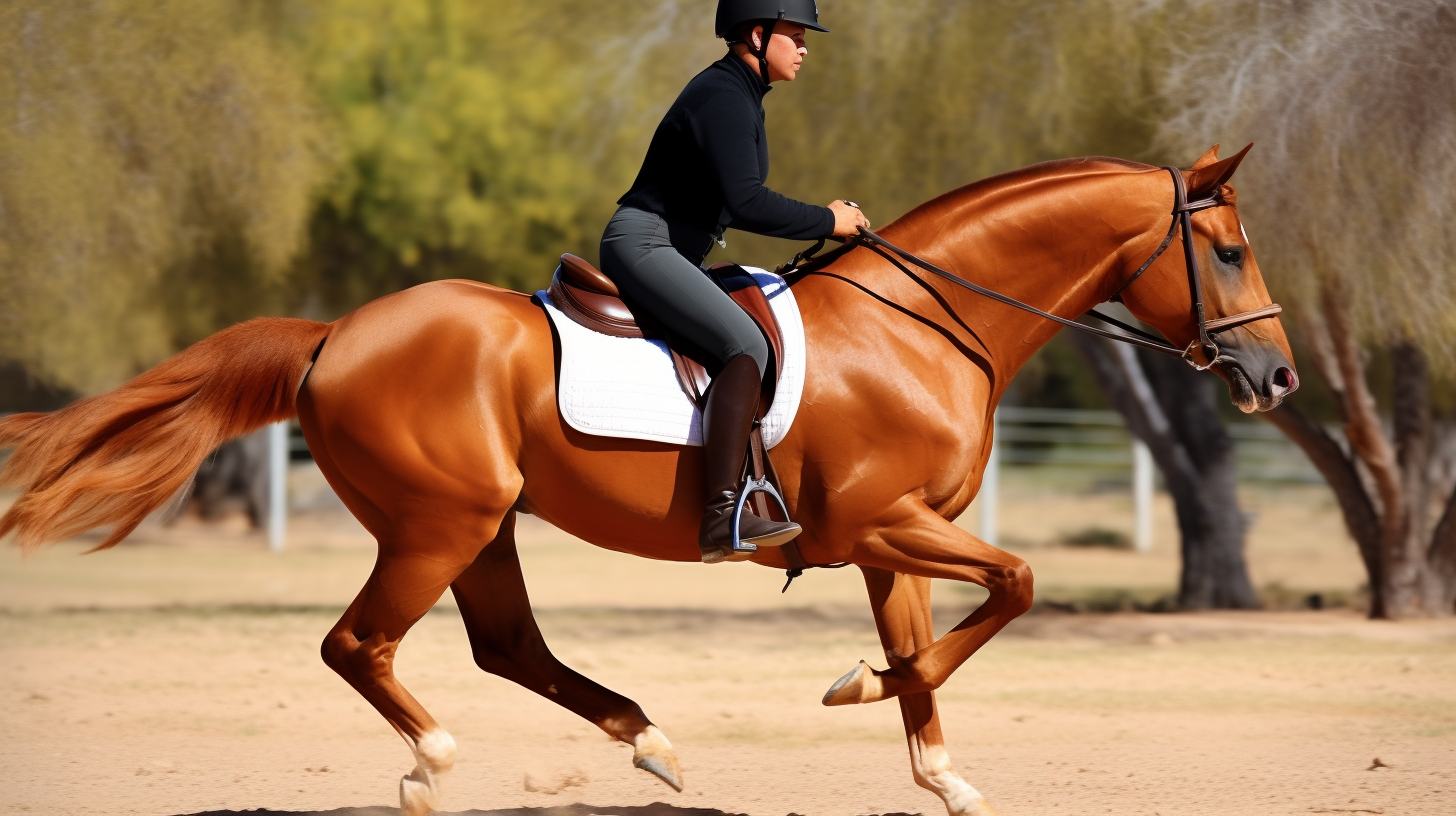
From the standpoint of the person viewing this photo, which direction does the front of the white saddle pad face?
facing to the right of the viewer

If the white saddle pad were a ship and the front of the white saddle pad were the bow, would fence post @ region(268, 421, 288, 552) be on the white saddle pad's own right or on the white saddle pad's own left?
on the white saddle pad's own left

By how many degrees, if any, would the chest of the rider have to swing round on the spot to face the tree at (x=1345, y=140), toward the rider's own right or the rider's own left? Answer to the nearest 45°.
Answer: approximately 45° to the rider's own left

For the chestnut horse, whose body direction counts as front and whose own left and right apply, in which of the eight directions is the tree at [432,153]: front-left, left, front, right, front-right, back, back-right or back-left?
left

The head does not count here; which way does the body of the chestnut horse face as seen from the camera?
to the viewer's right

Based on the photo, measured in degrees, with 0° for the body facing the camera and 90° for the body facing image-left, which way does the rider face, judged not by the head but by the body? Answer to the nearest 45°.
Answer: approximately 270°

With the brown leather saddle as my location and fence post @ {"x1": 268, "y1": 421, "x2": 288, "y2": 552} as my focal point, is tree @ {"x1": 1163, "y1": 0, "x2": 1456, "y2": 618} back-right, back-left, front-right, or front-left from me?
front-right

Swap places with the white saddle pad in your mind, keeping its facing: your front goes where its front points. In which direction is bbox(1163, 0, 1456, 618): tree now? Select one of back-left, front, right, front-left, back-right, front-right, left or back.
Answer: front-left

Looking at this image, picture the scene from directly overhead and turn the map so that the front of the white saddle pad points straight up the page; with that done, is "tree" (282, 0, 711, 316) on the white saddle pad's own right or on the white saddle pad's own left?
on the white saddle pad's own left

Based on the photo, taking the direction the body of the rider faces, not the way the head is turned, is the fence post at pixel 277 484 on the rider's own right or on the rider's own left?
on the rider's own left

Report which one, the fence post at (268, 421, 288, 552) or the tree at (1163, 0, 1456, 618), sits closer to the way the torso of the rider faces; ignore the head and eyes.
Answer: the tree

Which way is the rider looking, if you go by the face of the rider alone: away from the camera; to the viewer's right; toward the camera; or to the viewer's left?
to the viewer's right

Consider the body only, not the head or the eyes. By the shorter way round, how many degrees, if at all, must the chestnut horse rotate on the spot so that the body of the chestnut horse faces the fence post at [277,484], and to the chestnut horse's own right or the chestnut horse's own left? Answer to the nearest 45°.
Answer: approximately 90° to the chestnut horse's own left
